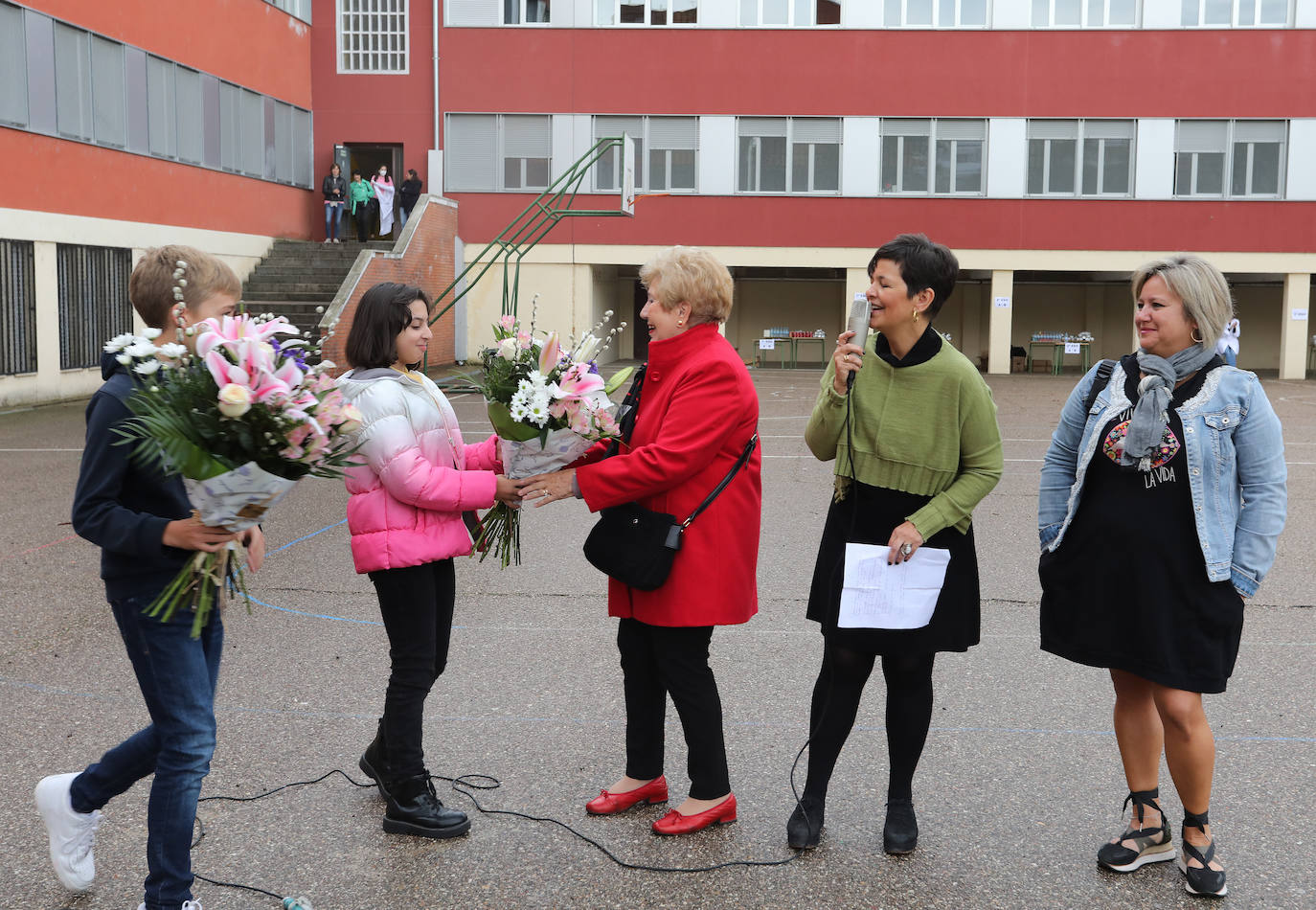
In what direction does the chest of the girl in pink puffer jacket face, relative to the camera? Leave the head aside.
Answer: to the viewer's right

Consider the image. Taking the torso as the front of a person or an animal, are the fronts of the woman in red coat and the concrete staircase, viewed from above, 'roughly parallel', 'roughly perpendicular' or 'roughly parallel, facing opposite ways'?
roughly perpendicular

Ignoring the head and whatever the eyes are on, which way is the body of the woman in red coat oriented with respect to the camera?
to the viewer's left

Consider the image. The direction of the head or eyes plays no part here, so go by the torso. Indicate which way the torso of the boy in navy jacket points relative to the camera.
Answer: to the viewer's right

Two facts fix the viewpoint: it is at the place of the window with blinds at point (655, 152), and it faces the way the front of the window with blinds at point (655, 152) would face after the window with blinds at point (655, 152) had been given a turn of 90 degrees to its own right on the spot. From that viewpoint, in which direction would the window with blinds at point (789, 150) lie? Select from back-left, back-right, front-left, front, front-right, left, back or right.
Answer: back

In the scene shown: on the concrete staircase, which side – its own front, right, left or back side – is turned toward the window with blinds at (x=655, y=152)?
left

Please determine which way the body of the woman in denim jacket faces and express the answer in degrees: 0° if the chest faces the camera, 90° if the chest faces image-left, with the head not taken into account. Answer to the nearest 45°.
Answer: approximately 45°

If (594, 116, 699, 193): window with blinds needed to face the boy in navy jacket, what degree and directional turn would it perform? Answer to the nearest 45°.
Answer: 0° — it already faces them

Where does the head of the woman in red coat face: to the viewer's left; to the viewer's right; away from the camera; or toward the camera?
to the viewer's left

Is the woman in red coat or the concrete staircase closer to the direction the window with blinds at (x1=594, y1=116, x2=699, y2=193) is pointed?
the woman in red coat

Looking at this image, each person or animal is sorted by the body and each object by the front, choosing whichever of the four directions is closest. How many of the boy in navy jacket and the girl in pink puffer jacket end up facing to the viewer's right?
2

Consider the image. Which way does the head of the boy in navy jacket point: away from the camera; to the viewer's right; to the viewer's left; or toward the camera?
to the viewer's right

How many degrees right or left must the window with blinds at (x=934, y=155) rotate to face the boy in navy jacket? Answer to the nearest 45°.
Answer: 0° — it already faces them

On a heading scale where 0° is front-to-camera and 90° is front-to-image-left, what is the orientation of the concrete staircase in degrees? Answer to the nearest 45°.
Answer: approximately 0°

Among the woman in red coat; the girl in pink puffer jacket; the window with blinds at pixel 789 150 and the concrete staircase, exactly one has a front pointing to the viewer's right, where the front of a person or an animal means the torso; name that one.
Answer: the girl in pink puffer jacket
